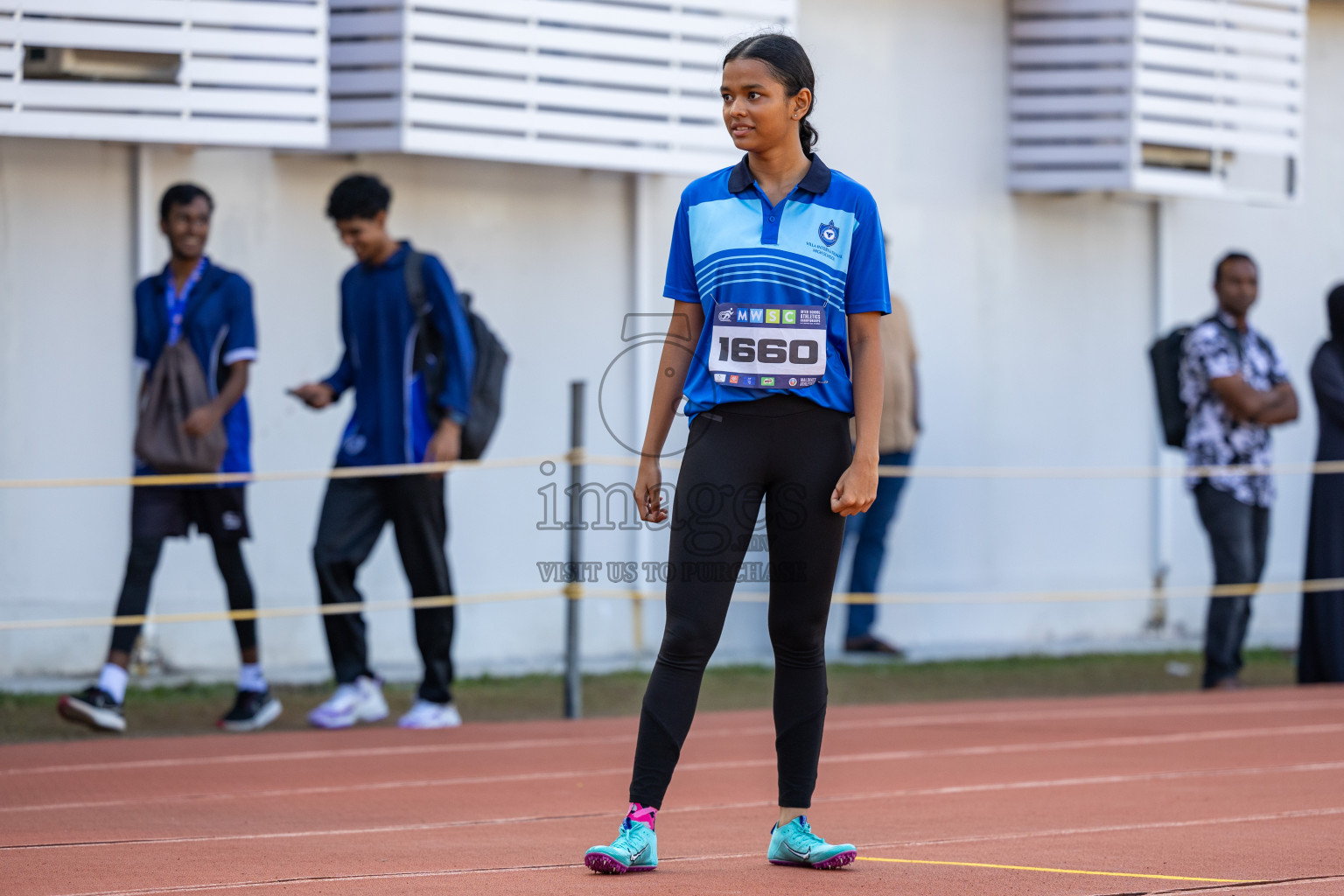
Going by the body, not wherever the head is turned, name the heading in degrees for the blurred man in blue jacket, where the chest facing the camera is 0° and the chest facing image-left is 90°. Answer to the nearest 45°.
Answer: approximately 45°

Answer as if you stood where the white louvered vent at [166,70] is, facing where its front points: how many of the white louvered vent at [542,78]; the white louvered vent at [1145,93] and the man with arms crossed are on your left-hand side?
3

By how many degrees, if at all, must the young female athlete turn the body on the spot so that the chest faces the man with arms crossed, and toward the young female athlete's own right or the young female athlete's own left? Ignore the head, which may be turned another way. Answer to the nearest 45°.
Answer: approximately 135° to the young female athlete's own left

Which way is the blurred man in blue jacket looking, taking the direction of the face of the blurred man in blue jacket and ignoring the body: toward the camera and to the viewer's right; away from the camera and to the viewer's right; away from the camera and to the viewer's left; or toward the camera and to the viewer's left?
toward the camera and to the viewer's left

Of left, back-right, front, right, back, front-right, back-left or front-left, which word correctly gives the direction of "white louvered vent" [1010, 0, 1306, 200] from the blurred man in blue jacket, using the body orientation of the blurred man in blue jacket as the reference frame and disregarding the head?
back

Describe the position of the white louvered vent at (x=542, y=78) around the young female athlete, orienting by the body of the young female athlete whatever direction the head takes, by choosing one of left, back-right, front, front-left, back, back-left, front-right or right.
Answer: back

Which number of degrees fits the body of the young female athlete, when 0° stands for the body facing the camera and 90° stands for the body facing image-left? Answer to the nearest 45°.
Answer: approximately 0°

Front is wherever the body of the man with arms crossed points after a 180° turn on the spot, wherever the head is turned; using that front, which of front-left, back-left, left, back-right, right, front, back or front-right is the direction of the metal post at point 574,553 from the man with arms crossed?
left

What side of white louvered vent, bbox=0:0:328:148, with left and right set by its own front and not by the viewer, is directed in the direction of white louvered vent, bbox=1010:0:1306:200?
left

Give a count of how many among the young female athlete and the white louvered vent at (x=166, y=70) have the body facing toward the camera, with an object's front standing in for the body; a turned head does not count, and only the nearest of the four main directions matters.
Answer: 2

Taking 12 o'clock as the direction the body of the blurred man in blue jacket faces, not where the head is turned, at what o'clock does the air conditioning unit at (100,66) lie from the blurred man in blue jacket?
The air conditioning unit is roughly at 3 o'clock from the blurred man in blue jacket.
